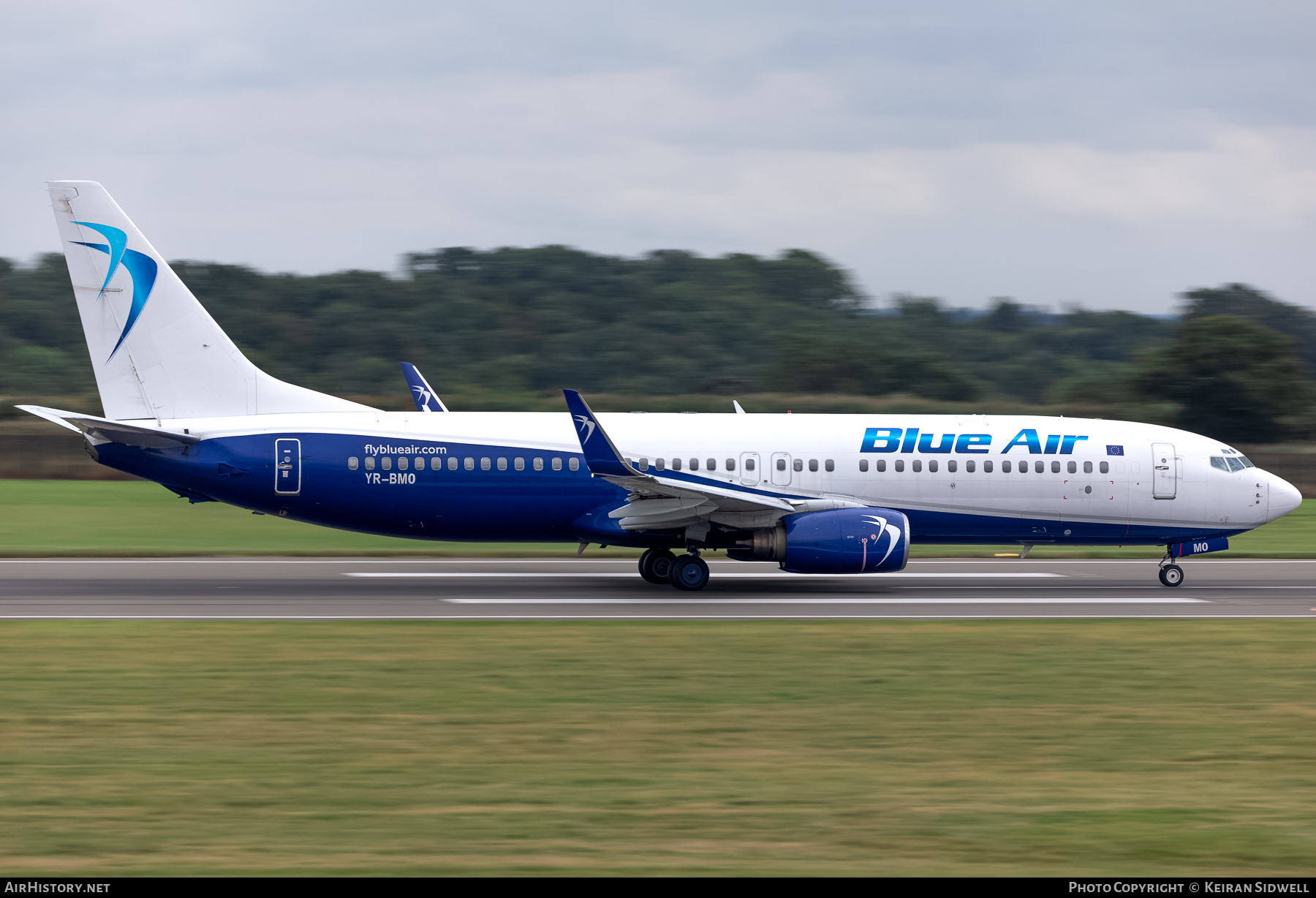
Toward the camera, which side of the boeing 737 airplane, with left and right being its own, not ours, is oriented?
right
